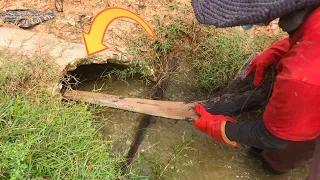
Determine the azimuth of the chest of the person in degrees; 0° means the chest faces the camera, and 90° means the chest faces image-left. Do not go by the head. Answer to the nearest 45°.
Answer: approximately 90°
